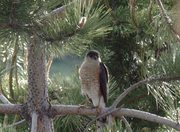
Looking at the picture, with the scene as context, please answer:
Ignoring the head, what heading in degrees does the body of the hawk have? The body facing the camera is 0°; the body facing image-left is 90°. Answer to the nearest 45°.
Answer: approximately 45°

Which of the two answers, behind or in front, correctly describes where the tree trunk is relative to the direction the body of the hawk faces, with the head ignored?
in front
